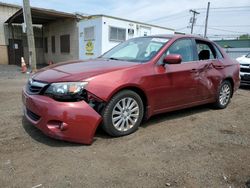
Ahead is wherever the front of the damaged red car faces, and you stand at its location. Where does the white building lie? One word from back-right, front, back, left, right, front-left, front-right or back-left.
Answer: back-right

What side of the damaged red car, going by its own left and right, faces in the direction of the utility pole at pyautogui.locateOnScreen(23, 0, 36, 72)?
right

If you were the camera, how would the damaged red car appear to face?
facing the viewer and to the left of the viewer

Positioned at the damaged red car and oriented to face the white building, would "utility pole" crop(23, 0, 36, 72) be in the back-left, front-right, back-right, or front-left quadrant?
front-left
